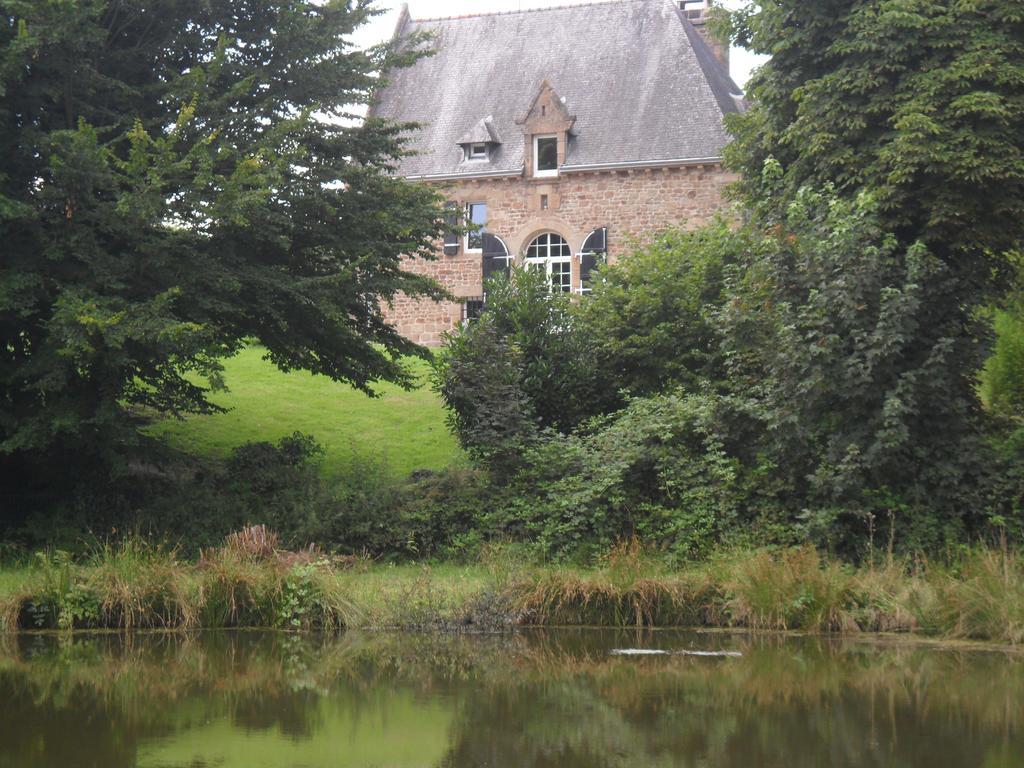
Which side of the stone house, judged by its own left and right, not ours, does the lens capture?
front

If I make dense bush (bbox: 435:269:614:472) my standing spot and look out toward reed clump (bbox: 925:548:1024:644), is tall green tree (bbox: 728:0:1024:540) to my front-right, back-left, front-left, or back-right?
front-left

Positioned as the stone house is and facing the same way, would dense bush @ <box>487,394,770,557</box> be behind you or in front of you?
in front

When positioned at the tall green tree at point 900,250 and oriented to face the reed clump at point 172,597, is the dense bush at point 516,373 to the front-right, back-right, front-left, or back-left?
front-right

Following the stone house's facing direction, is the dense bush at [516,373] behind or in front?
in front

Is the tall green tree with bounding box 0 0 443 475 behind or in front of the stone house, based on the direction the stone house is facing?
in front

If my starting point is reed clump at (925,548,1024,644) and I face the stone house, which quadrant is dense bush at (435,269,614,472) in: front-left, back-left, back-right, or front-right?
front-left

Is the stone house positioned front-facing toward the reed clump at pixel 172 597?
yes

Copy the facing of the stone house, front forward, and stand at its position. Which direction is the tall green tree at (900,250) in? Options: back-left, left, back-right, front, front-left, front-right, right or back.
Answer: front

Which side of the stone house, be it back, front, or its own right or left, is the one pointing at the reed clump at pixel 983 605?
front

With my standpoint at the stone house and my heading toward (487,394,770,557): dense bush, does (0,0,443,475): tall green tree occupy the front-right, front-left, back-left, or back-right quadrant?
front-right
